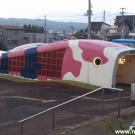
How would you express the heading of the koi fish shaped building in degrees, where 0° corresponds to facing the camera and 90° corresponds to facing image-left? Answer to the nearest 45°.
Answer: approximately 315°
